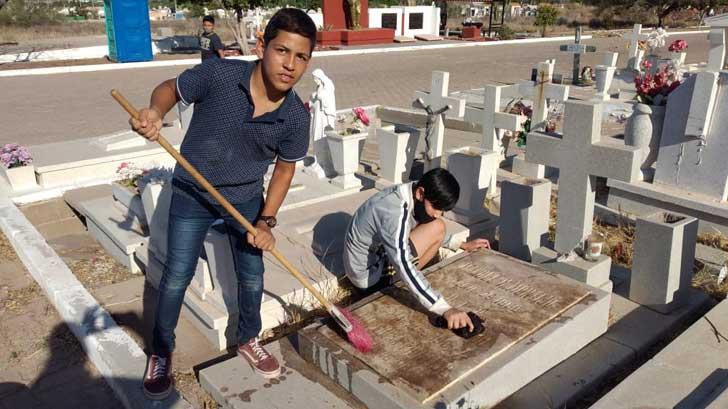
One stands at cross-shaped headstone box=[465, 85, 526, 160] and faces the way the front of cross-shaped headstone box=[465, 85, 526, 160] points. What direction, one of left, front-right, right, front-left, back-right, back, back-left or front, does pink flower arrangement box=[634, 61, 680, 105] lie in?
back-left

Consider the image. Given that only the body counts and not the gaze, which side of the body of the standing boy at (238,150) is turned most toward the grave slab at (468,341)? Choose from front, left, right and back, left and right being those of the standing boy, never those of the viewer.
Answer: left

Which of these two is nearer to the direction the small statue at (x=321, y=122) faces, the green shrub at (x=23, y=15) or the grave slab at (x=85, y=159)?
the grave slab

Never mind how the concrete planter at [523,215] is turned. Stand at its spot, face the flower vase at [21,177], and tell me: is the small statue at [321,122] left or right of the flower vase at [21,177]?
right

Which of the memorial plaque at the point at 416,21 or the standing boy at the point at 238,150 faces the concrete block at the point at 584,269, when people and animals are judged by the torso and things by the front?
the memorial plaque

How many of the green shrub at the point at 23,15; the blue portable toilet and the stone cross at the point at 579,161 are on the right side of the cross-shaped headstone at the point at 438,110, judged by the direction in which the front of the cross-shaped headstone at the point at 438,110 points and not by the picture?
2

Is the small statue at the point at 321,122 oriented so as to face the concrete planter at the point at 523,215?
no

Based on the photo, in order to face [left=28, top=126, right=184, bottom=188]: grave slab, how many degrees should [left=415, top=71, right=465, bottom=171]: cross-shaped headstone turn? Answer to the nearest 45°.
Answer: approximately 45° to its right

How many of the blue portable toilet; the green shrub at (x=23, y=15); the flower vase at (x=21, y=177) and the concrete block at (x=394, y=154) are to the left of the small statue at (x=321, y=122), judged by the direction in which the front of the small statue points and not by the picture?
1

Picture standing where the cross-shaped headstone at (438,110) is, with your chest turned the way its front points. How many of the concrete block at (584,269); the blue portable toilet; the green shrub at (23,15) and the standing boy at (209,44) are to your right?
3

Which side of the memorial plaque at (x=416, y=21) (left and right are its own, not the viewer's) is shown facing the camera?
front

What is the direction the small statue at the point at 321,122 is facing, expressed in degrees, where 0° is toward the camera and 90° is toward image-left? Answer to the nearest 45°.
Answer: approximately 45°

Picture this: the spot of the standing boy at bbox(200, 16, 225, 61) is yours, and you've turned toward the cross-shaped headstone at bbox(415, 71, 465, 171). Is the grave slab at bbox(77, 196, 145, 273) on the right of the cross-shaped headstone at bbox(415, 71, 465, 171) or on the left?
right

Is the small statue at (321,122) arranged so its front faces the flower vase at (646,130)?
no

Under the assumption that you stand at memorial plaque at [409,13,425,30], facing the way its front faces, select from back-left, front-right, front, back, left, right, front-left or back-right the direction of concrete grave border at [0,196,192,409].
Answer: front

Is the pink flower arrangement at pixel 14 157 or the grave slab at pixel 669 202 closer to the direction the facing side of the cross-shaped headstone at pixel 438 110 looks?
the pink flower arrangement

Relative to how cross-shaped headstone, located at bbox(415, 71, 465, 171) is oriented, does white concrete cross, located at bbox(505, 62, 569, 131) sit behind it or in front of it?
behind

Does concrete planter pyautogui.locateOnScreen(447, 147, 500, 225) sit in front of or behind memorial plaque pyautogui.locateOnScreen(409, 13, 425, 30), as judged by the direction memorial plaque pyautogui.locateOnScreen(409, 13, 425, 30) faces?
in front

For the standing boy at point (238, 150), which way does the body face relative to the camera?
toward the camera

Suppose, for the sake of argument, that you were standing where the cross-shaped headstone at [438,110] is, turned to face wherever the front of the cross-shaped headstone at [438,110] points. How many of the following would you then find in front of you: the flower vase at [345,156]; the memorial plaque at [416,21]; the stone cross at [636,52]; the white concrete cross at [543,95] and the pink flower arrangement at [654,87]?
1
